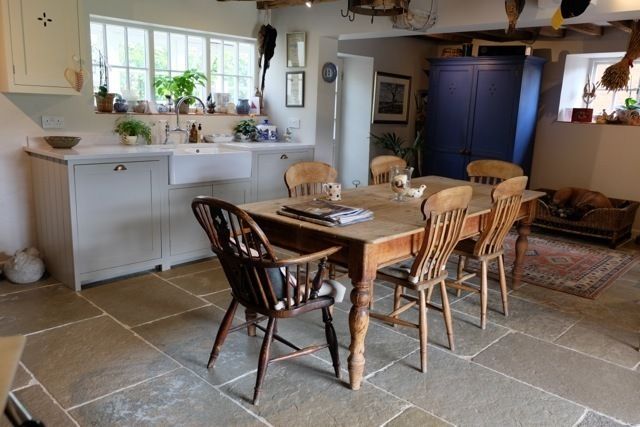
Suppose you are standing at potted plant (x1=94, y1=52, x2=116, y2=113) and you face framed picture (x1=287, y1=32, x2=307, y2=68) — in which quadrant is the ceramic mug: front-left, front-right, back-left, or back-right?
front-right

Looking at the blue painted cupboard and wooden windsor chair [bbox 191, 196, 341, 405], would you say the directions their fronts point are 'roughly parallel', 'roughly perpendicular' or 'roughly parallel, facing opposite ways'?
roughly parallel, facing opposite ways

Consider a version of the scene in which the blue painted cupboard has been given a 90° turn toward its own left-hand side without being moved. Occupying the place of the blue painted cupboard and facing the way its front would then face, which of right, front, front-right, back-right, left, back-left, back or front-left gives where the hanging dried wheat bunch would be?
front

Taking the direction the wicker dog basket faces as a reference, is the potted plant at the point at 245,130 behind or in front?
in front

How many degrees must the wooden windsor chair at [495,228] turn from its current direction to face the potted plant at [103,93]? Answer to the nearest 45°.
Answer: approximately 45° to its left

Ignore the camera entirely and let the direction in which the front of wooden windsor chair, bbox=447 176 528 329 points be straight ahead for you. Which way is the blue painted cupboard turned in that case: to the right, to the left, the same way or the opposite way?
to the left

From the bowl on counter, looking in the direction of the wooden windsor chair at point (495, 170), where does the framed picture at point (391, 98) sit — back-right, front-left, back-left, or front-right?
front-left

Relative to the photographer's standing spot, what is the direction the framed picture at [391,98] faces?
facing the viewer and to the right of the viewer

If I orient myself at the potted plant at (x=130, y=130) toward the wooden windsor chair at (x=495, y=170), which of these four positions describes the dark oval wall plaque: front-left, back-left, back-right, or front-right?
front-left

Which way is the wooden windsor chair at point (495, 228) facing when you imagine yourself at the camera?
facing away from the viewer and to the left of the viewer

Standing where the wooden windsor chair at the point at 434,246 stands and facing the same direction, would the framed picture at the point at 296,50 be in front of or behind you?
in front

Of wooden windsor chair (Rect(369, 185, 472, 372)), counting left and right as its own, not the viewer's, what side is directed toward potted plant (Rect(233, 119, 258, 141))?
front

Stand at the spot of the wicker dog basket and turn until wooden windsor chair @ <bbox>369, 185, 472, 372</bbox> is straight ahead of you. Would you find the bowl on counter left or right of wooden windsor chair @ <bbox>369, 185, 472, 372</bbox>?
right

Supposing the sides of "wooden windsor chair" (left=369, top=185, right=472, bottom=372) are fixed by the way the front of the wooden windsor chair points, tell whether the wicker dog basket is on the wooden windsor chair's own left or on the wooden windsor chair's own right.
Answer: on the wooden windsor chair's own right

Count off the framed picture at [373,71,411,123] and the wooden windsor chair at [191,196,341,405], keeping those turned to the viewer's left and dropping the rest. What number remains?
0

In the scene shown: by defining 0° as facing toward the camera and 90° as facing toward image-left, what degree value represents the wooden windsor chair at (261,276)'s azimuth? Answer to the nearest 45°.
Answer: approximately 225°
